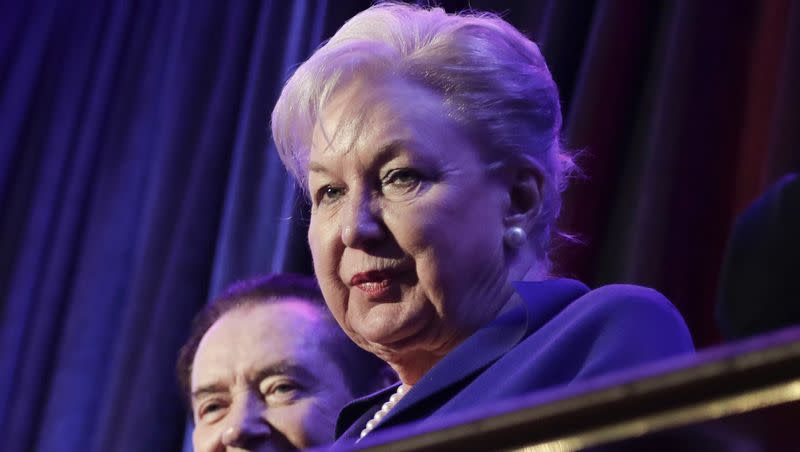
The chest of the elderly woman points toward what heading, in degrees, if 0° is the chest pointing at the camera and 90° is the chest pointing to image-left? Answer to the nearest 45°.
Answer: approximately 45°
